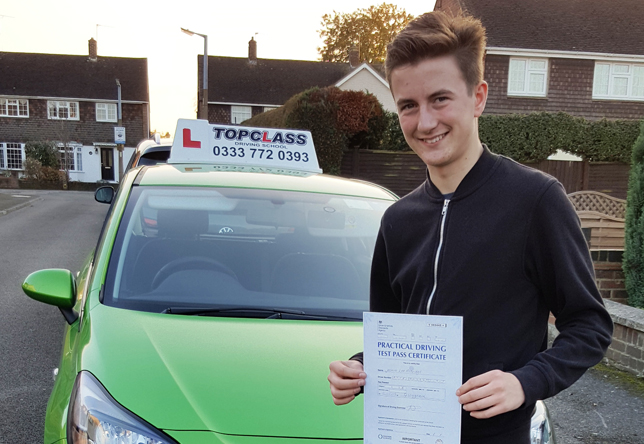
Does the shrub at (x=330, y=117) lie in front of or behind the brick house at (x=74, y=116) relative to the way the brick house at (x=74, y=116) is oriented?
in front

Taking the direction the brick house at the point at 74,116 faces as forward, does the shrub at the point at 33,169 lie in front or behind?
in front

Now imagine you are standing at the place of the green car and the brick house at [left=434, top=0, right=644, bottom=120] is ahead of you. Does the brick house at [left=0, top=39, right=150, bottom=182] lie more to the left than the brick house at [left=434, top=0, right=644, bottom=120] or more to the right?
left

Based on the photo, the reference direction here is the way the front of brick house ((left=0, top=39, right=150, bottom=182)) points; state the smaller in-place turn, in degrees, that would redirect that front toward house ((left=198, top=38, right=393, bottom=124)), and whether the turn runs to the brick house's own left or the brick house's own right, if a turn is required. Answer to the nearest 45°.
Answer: approximately 90° to the brick house's own left

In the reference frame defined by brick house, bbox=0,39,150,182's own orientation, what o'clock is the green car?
The green car is roughly at 12 o'clock from the brick house.

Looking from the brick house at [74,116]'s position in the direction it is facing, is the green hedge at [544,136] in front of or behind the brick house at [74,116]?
in front

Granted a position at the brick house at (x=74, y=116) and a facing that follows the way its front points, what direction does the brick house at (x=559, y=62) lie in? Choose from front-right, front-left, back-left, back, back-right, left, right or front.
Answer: front-left

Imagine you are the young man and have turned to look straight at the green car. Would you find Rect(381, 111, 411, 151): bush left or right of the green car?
right

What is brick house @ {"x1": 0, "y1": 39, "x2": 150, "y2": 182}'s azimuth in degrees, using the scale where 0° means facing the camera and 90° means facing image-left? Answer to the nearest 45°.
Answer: approximately 0°

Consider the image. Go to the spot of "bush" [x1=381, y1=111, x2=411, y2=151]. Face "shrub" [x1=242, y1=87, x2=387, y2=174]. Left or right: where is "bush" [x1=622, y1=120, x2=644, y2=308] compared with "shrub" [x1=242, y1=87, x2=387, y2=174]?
left

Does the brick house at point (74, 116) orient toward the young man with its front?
yes
